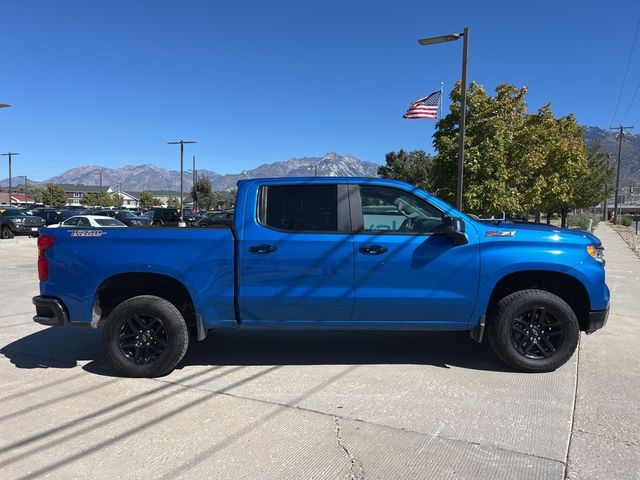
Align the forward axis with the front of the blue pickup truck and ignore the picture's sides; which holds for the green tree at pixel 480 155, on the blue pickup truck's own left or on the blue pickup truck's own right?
on the blue pickup truck's own left

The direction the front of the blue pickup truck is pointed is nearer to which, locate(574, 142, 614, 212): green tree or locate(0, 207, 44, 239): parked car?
the green tree

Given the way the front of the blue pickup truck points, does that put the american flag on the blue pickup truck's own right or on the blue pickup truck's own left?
on the blue pickup truck's own left

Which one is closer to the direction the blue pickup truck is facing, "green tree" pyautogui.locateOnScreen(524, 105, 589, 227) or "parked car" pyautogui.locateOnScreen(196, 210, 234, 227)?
the green tree

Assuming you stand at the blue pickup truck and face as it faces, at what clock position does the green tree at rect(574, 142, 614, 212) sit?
The green tree is roughly at 10 o'clock from the blue pickup truck.

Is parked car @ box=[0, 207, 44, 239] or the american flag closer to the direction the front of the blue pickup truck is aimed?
the american flag

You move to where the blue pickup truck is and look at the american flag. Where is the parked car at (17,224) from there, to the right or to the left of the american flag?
left

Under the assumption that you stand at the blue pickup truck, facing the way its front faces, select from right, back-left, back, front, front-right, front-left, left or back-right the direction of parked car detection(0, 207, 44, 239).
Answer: back-left

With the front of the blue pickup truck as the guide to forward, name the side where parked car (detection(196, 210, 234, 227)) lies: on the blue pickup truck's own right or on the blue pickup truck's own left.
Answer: on the blue pickup truck's own left

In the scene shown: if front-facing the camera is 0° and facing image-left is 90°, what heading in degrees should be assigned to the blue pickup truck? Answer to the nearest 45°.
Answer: approximately 270°

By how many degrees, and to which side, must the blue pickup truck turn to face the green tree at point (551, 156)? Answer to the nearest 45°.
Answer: approximately 45° to its left

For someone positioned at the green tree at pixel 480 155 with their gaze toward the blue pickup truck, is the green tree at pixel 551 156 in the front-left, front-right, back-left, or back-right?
back-left
